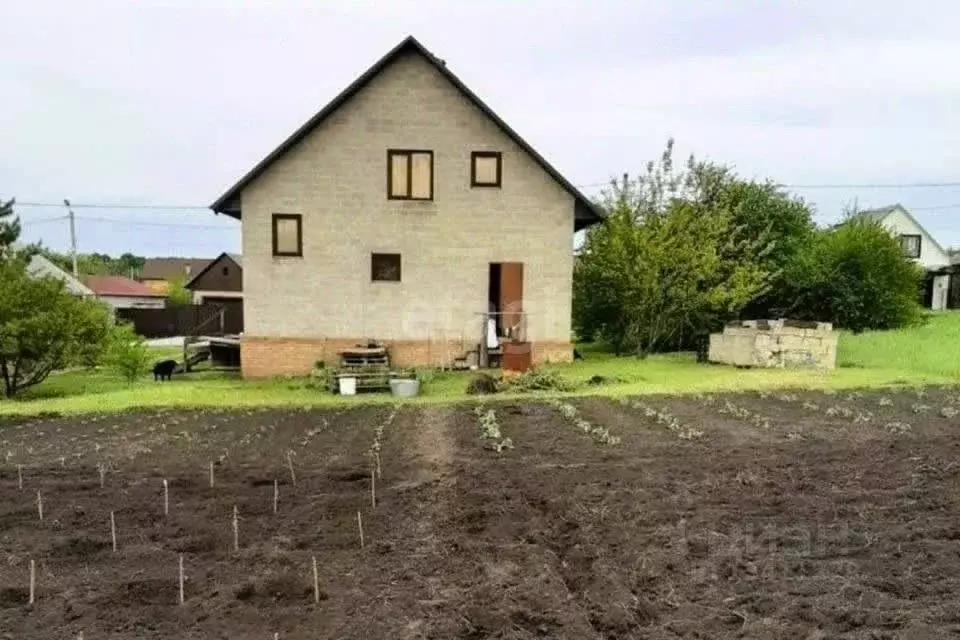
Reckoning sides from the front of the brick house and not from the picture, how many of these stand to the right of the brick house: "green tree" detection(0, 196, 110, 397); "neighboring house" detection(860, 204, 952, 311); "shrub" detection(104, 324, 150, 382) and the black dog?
3

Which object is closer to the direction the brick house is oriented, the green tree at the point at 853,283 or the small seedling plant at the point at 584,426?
the small seedling plant

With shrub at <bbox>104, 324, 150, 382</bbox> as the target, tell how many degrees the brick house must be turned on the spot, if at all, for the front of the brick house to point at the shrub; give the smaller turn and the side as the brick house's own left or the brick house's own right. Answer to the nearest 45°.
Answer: approximately 90° to the brick house's own right

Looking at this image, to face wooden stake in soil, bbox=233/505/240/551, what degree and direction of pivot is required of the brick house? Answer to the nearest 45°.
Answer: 0° — it already faces it

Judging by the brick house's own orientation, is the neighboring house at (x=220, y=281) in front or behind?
behind

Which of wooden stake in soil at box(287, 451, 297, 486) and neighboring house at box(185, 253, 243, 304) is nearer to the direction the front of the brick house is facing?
the wooden stake in soil

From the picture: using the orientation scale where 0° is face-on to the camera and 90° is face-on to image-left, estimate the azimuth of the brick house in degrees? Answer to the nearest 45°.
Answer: approximately 0°

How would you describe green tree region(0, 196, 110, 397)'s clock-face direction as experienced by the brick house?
The green tree is roughly at 3 o'clock from the brick house.

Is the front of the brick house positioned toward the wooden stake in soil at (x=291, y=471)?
yes

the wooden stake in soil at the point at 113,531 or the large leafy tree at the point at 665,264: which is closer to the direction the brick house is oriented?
the wooden stake in soil

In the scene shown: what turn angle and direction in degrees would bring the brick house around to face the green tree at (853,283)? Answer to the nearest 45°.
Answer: approximately 90° to its left

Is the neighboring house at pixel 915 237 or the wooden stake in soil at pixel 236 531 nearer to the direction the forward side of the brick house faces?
the wooden stake in soil

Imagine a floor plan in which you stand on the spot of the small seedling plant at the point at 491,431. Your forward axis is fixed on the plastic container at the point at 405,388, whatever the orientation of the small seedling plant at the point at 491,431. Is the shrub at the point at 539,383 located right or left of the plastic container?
right
